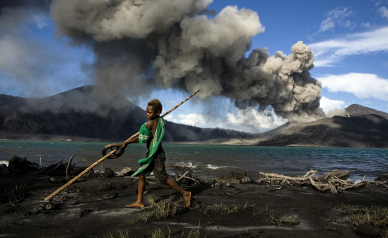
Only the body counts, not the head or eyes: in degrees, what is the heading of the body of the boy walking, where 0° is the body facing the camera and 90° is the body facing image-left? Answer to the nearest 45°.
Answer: approximately 90°

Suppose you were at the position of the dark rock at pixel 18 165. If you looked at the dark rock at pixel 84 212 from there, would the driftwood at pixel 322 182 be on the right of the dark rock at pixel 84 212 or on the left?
left

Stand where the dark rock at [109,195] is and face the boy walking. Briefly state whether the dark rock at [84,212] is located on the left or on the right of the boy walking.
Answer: right

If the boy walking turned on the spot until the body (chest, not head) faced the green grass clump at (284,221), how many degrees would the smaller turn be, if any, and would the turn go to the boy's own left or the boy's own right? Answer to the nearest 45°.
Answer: approximately 135° to the boy's own left

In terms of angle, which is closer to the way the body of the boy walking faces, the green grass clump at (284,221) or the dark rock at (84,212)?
the dark rock

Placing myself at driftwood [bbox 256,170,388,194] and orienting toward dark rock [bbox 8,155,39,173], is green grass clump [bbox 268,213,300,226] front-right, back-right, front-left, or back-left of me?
front-left

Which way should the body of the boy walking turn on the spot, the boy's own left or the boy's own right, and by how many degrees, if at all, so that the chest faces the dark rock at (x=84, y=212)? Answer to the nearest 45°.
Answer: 0° — they already face it

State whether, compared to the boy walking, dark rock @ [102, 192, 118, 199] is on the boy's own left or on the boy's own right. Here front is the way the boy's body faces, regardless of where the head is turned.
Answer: on the boy's own right

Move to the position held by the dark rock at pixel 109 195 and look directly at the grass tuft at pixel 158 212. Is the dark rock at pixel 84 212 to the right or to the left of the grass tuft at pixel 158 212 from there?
right

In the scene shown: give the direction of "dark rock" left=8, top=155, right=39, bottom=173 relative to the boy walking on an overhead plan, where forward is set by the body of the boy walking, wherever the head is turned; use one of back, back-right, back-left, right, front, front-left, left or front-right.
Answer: front-right

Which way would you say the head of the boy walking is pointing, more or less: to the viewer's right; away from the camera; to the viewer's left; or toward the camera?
to the viewer's left

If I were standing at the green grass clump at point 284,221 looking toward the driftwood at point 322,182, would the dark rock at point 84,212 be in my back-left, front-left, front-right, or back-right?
back-left

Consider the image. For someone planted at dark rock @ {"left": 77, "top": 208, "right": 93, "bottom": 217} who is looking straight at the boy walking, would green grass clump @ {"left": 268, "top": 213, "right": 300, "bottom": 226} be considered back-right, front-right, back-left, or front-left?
front-right
